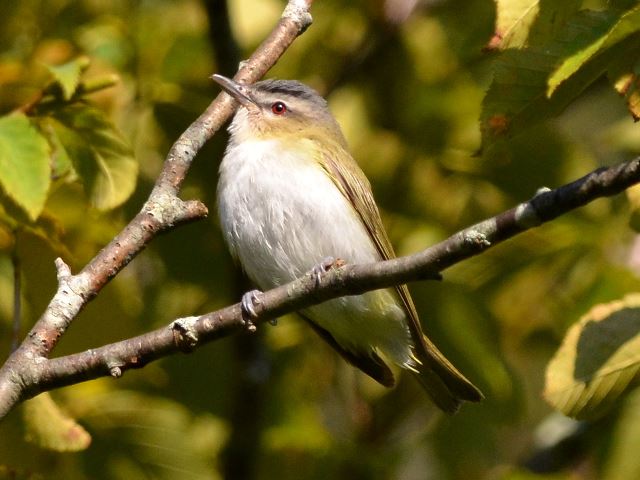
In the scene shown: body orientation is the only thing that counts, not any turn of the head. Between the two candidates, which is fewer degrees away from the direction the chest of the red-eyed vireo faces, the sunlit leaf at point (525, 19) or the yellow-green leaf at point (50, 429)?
the yellow-green leaf

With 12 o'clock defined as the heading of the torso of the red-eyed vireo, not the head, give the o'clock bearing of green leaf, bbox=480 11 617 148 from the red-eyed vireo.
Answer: The green leaf is roughly at 7 o'clock from the red-eyed vireo.

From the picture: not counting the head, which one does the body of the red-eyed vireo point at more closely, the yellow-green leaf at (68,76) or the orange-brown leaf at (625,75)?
the yellow-green leaf

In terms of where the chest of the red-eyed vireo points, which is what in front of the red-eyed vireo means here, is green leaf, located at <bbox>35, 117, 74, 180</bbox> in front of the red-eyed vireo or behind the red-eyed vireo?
in front

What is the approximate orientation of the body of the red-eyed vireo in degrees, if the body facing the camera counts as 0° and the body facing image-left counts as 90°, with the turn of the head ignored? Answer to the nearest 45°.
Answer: approximately 45°
